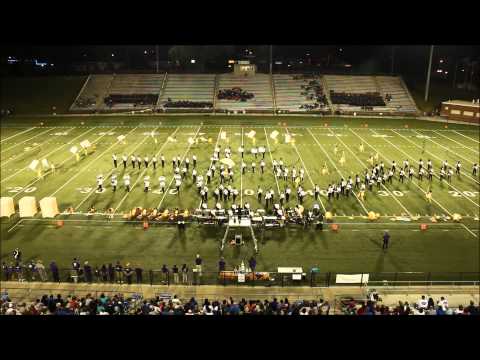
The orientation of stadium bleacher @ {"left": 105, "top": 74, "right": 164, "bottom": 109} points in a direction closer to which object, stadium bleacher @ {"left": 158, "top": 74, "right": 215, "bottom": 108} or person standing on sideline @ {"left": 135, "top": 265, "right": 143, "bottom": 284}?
the person standing on sideline

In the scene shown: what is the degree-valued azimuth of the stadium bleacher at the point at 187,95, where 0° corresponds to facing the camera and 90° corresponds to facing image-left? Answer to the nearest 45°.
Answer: approximately 0°

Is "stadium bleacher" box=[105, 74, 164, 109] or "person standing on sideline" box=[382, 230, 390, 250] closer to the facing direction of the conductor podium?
the stadium bleacher

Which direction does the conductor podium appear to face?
away from the camera

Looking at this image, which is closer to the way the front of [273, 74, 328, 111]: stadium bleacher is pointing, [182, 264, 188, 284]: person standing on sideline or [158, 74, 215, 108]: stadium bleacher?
the person standing on sideline

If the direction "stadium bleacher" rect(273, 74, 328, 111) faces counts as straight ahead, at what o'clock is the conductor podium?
The conductor podium is roughly at 12 o'clock from the stadium bleacher.

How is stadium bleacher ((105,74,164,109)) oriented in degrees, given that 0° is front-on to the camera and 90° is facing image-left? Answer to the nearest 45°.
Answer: approximately 0°

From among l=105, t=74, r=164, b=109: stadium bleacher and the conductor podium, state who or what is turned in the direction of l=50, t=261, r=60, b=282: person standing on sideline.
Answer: the stadium bleacher

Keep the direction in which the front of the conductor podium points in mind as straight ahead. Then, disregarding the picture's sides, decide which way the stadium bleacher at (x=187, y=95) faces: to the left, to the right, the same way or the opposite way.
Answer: the opposite way

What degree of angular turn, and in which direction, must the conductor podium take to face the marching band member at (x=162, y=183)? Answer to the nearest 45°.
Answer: approximately 45° to its left

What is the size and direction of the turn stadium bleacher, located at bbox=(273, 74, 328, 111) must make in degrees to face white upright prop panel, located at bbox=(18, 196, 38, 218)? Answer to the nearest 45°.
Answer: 0° — it already faces it

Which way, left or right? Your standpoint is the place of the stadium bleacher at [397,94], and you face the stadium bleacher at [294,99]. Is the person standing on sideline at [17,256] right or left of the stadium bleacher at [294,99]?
left

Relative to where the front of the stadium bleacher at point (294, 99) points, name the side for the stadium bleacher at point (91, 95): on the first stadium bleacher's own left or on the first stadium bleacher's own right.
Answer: on the first stadium bleacher's own right

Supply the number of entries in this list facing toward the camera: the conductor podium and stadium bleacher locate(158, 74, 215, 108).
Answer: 1
